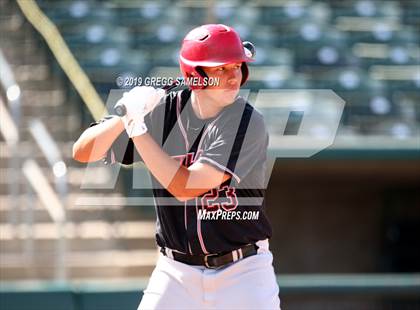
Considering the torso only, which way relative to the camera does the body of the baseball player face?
toward the camera
